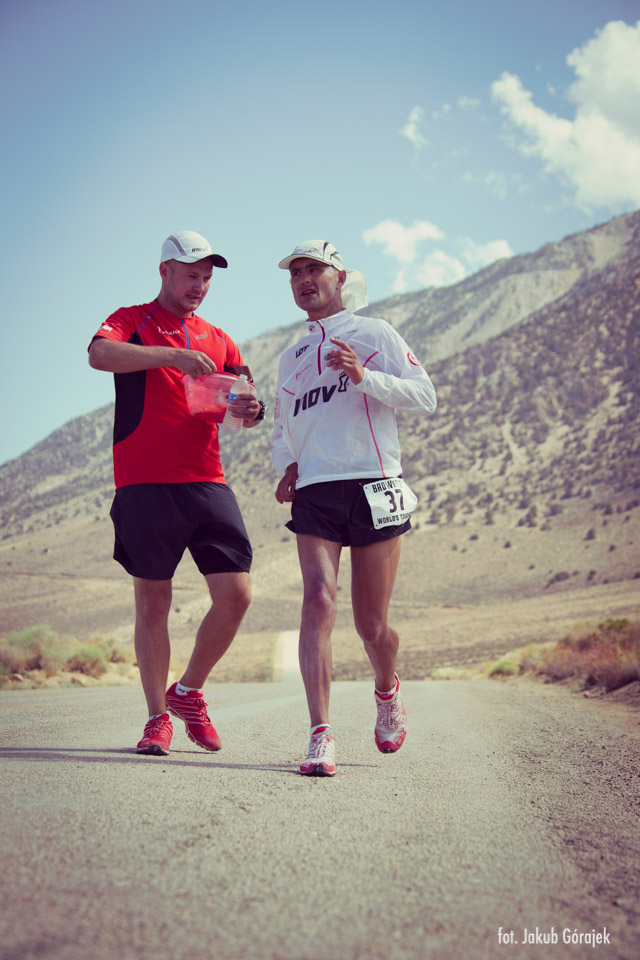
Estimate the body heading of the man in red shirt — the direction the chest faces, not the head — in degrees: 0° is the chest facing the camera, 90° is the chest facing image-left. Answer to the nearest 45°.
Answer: approximately 315°

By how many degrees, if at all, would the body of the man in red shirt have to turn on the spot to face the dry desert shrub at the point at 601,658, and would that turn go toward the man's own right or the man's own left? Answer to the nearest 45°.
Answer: approximately 90° to the man's own left

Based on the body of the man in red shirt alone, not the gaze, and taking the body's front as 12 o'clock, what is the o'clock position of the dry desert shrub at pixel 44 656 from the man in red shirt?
The dry desert shrub is roughly at 7 o'clock from the man in red shirt.

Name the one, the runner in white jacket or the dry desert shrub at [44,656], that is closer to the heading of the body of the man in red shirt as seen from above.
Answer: the runner in white jacket

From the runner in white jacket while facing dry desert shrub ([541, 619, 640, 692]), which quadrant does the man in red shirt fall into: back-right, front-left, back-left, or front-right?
back-left
